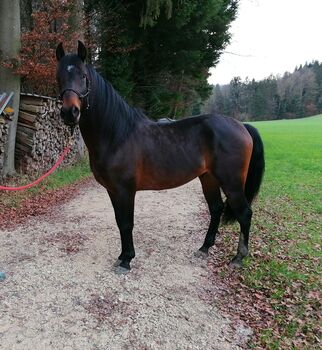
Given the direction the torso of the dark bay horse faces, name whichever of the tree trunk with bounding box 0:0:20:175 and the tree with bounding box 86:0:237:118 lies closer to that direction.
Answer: the tree trunk

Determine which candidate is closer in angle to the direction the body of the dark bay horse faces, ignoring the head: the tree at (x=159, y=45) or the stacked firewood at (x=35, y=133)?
the stacked firewood

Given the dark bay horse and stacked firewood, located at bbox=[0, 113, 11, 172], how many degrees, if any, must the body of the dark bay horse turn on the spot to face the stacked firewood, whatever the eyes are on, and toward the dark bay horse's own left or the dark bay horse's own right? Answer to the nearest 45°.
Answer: approximately 45° to the dark bay horse's own right

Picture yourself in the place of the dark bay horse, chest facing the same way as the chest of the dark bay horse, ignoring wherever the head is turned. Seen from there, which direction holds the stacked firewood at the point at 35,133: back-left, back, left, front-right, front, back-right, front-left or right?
front-right

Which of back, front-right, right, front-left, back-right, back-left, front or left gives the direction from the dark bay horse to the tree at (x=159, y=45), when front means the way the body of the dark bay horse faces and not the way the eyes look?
right

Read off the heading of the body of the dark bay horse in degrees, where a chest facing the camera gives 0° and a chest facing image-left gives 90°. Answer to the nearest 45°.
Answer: approximately 90°

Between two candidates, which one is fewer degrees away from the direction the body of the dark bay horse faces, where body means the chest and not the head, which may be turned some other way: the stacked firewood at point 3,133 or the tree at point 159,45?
the stacked firewood
